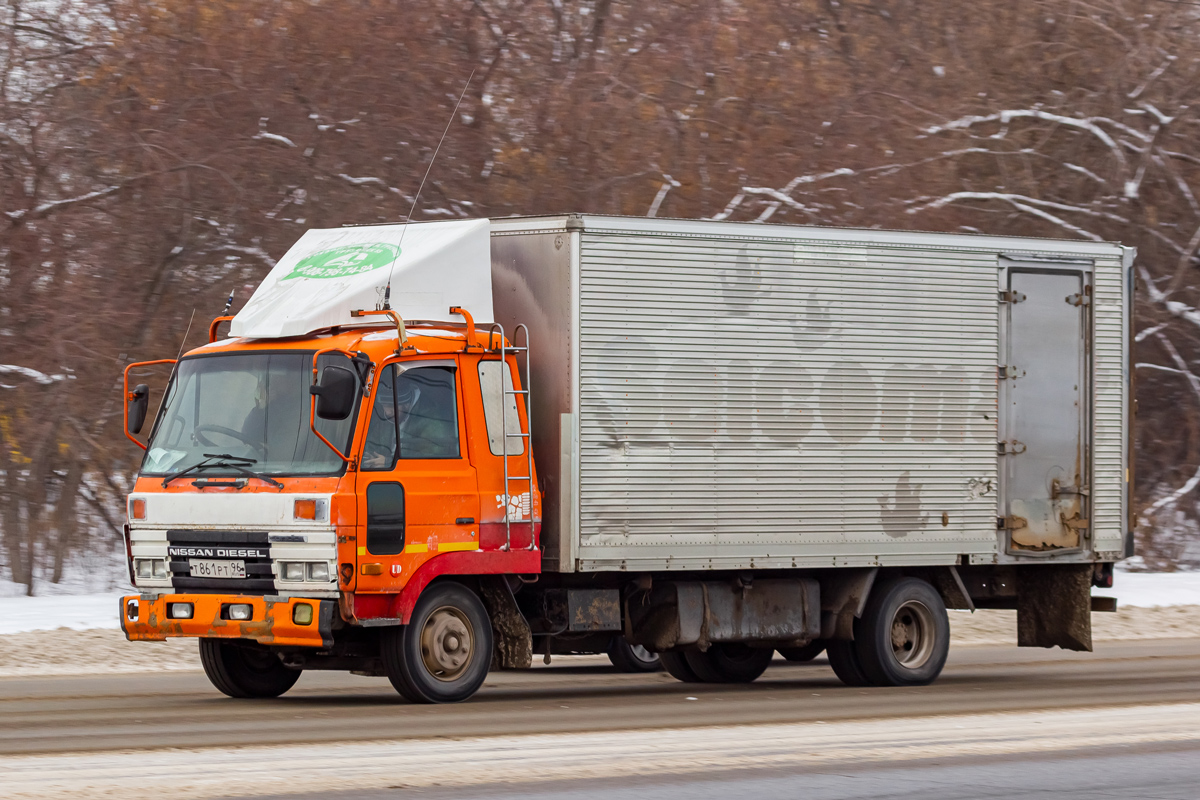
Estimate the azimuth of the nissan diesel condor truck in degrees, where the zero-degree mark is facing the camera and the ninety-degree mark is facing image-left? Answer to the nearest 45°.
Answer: approximately 45°
